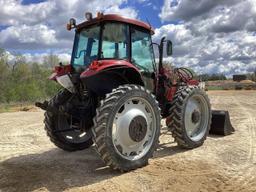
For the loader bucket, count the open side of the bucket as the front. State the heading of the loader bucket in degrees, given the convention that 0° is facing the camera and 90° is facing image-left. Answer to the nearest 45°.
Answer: approximately 225°

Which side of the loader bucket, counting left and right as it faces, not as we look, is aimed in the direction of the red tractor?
back
